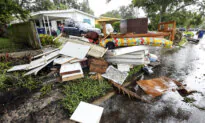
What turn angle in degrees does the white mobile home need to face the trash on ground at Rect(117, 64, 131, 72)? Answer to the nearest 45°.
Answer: approximately 45° to its left

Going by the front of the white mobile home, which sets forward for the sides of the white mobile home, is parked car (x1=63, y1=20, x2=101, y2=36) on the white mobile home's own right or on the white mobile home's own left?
on the white mobile home's own left

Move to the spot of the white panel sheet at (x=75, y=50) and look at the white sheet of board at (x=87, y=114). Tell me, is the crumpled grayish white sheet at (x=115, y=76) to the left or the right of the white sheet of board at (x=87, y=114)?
left

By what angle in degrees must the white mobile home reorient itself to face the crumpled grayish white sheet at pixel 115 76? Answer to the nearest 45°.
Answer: approximately 45° to its left

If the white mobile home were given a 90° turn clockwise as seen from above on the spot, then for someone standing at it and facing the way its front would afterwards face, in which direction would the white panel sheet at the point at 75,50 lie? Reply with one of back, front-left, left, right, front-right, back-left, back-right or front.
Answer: back-left

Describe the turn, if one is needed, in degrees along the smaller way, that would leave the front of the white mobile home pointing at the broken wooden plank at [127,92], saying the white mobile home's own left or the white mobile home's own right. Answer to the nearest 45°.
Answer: approximately 45° to the white mobile home's own left

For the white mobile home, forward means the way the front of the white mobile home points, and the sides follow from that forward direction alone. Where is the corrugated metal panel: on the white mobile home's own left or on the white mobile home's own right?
on the white mobile home's own left
